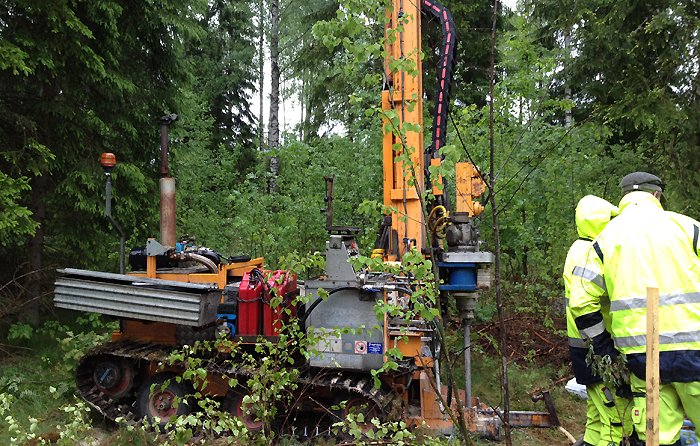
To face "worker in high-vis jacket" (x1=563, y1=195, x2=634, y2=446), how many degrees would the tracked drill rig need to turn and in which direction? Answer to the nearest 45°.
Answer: approximately 45° to its right

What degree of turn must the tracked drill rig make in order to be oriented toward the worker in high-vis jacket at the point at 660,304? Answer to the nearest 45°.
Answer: approximately 45° to its right

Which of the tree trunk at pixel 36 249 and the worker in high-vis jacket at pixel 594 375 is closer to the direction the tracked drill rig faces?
the worker in high-vis jacket

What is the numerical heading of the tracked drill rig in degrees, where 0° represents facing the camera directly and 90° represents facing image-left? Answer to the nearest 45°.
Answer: approximately 270°

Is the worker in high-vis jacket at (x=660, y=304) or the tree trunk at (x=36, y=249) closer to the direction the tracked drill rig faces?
the worker in high-vis jacket

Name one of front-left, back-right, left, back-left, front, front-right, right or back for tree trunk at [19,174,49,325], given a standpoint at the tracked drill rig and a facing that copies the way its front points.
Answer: back-left
